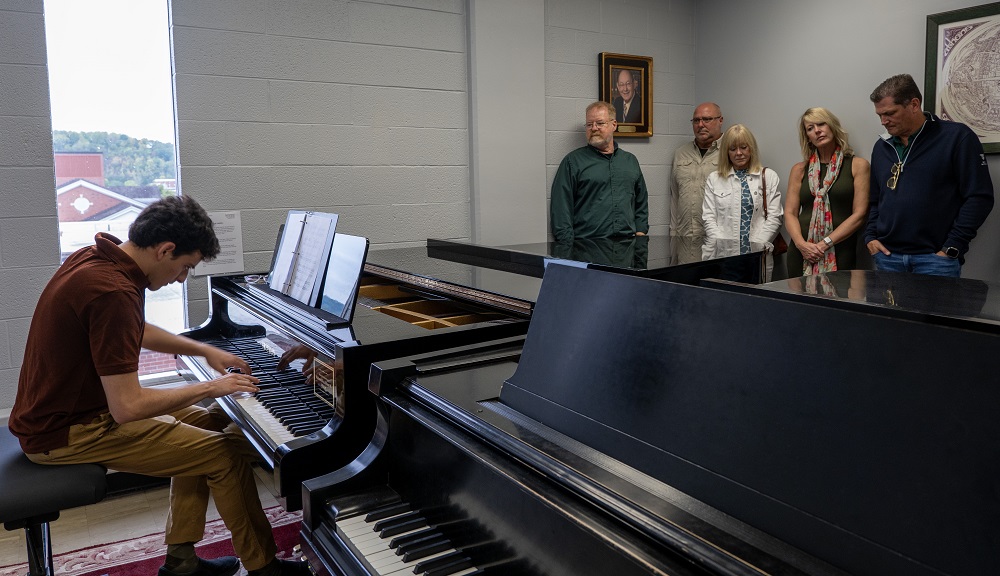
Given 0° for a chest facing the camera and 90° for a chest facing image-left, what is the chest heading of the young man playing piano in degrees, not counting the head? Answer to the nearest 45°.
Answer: approximately 270°

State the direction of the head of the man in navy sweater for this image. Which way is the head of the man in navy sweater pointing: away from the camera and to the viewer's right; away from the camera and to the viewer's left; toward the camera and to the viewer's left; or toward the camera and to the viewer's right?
toward the camera and to the viewer's left

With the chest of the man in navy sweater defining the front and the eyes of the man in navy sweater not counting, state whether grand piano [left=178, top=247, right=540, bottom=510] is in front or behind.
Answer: in front

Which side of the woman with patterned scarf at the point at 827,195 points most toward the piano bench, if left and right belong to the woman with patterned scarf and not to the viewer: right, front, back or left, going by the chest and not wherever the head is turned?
front

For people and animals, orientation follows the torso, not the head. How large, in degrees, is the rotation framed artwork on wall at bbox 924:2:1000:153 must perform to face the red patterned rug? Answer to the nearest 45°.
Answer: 0° — it already faces it

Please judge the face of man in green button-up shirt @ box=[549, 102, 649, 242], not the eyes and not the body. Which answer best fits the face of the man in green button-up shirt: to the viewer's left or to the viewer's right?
to the viewer's left

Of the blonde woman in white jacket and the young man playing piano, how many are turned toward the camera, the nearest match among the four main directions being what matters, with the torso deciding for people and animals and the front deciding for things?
1
